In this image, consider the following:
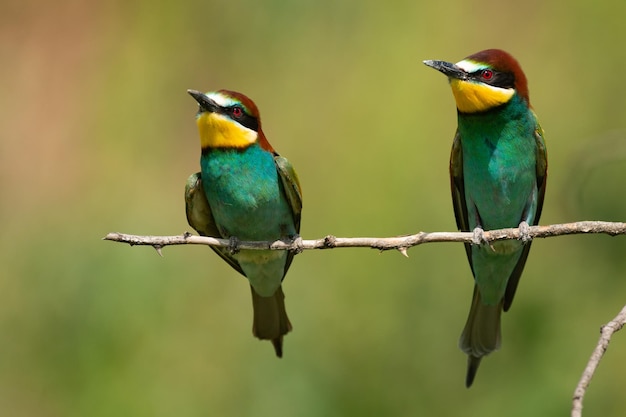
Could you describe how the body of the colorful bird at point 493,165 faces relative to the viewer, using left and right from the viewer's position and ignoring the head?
facing the viewer

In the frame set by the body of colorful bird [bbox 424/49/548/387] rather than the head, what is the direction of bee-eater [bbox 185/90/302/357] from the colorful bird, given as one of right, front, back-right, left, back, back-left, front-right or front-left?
right

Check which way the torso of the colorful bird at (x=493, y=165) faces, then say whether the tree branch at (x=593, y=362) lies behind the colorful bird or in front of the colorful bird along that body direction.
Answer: in front
